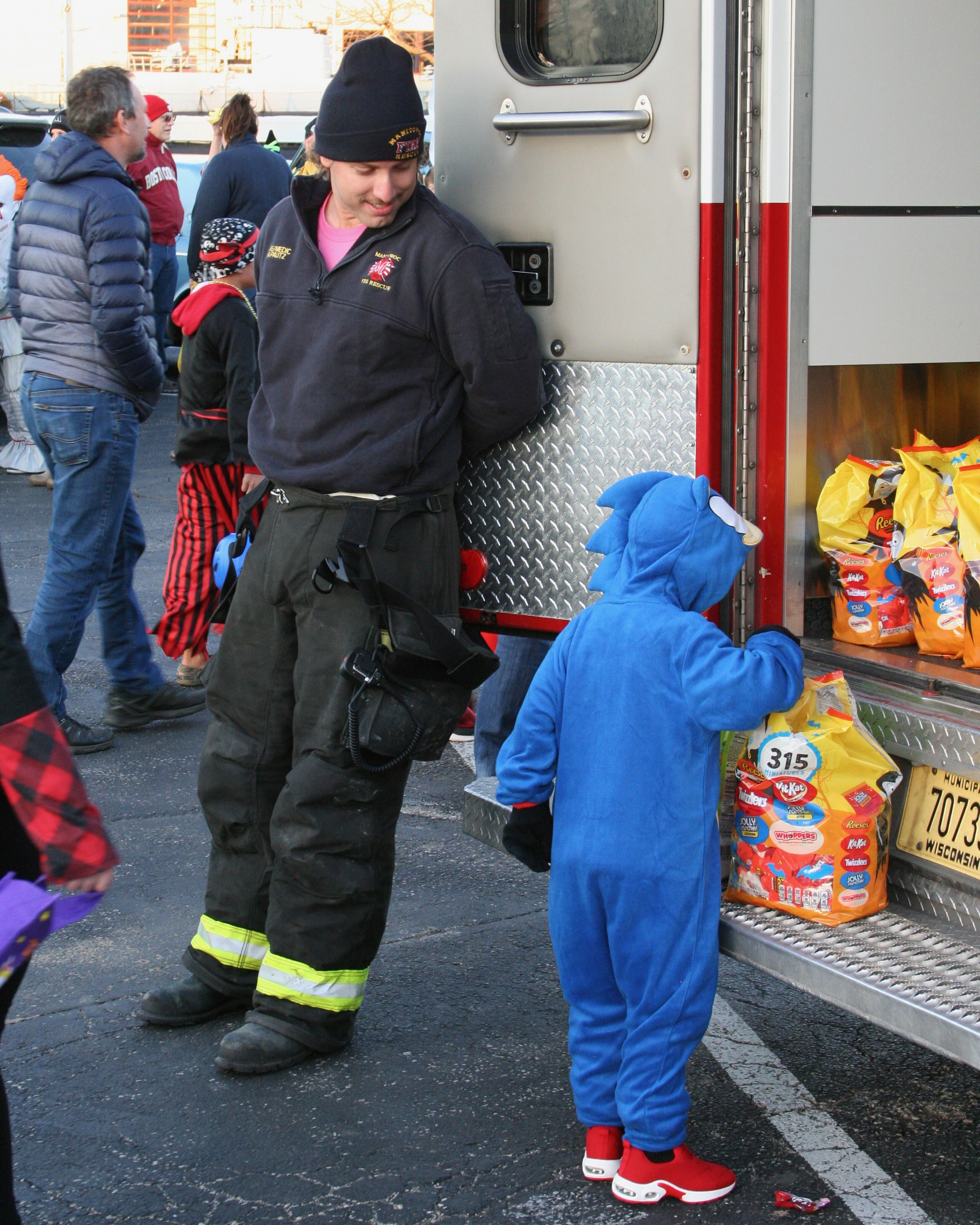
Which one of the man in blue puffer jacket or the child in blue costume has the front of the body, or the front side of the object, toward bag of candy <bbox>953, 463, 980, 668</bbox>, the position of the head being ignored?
the child in blue costume

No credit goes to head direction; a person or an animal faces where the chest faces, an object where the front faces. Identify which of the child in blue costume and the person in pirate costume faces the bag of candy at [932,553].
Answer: the child in blue costume

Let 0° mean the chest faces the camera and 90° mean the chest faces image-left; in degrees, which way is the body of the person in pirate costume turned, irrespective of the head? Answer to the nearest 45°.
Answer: approximately 225°

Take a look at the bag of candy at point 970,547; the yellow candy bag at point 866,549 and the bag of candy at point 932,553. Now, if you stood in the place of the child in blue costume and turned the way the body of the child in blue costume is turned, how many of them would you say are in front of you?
3

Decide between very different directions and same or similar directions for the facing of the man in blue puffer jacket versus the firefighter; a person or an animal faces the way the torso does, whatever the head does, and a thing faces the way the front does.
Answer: very different directions

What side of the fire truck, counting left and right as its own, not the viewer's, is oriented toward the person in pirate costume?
left

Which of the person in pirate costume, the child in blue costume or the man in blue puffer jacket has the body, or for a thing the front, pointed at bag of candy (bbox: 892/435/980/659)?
the child in blue costume

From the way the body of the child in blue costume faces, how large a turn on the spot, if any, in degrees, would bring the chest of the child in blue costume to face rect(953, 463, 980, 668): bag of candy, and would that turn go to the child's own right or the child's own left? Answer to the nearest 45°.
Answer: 0° — they already face it

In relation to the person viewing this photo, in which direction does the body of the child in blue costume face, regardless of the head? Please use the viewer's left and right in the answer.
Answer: facing away from the viewer and to the right of the viewer

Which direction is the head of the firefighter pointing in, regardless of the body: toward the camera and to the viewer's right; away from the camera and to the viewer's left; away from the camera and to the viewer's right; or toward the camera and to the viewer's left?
toward the camera and to the viewer's right
